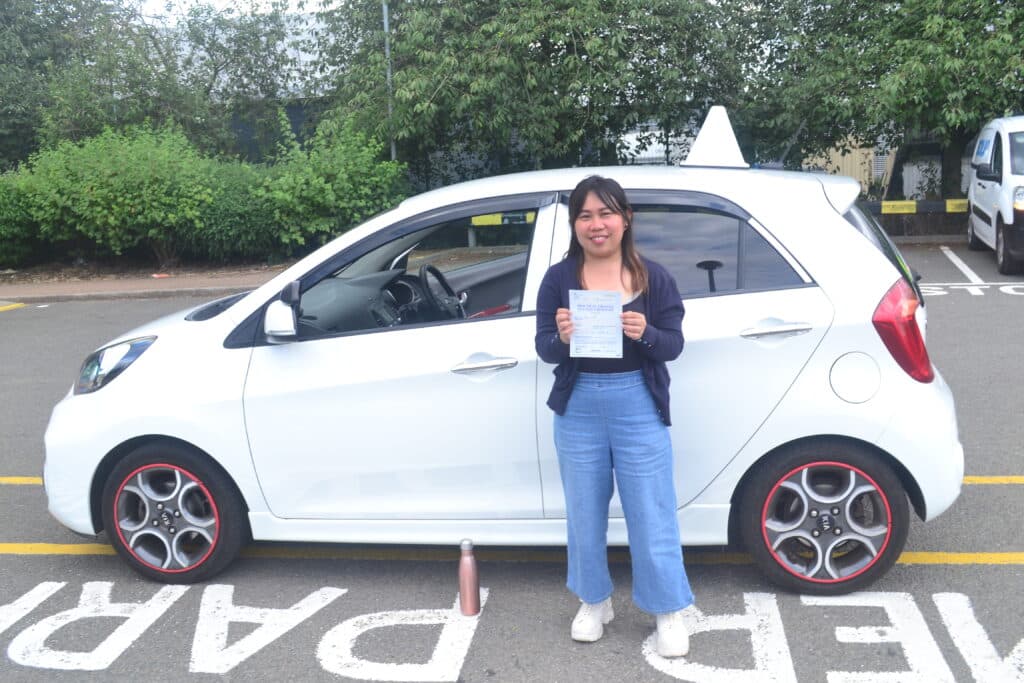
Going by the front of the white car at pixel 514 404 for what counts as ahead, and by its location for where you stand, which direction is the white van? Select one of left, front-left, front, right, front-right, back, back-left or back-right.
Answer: back-right

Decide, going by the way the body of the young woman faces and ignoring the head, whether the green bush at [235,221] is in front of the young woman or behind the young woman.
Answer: behind

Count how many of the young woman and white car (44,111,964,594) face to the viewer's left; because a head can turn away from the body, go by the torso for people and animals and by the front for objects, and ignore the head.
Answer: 1

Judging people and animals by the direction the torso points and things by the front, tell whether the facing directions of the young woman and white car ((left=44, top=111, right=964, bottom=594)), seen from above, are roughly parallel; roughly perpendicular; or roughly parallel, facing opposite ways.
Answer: roughly perpendicular

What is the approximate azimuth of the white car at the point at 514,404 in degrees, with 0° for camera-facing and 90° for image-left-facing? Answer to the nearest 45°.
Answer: approximately 90°

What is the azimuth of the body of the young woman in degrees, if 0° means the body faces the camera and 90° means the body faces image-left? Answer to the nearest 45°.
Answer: approximately 0°

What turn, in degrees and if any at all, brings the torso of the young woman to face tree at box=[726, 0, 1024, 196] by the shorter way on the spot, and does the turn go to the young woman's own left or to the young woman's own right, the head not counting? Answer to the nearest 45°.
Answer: approximately 180°

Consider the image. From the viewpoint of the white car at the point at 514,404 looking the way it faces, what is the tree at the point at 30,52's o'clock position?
The tree is roughly at 2 o'clock from the white car.

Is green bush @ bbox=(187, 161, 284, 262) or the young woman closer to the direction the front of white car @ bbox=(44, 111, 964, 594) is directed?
the green bush

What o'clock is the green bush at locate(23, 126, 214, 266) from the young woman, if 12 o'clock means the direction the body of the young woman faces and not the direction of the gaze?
The green bush is roughly at 5 o'clock from the young woman.

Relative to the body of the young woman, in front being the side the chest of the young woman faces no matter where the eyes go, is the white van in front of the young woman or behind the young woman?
behind
